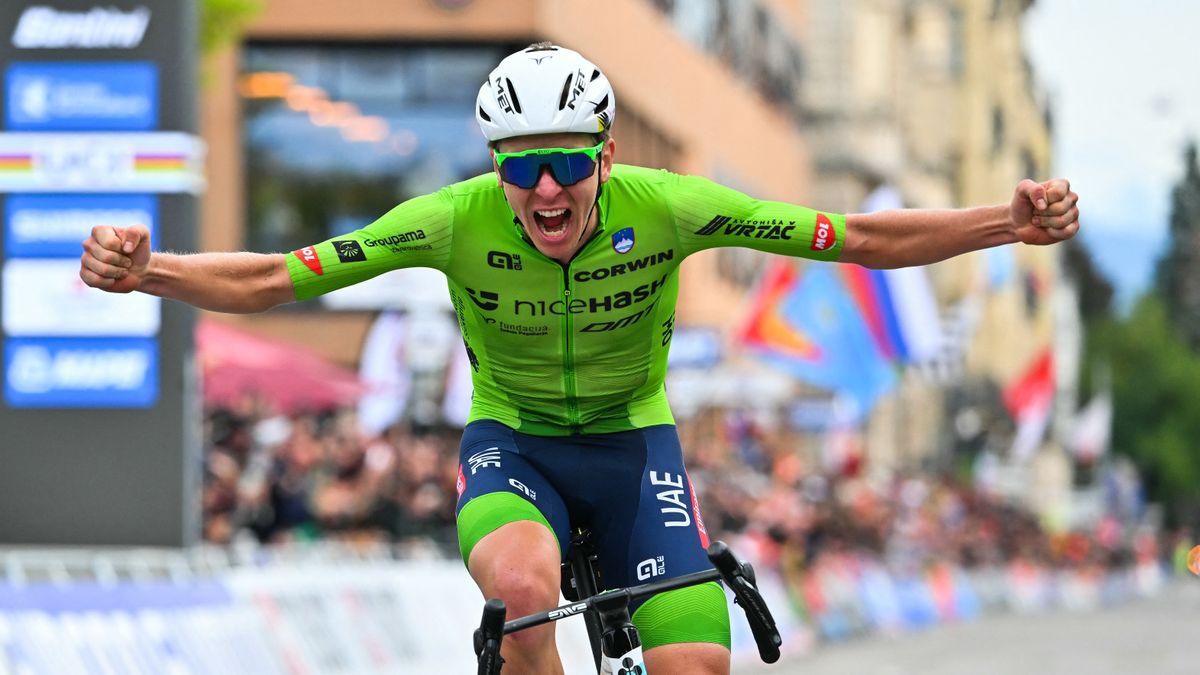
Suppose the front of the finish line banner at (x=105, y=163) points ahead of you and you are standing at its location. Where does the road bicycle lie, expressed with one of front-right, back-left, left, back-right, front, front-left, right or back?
front

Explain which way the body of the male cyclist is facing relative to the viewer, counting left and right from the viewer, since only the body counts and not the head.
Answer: facing the viewer

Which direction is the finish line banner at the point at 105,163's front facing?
toward the camera

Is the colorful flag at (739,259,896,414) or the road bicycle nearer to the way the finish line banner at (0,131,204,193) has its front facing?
the road bicycle

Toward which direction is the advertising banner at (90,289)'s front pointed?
toward the camera

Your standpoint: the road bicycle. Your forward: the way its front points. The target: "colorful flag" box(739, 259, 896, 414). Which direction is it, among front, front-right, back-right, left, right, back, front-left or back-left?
back

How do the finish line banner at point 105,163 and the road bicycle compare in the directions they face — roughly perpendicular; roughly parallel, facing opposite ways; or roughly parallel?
roughly parallel

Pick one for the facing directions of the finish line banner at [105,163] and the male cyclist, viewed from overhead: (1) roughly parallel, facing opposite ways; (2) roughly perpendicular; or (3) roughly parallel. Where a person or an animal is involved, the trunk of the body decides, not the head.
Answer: roughly parallel

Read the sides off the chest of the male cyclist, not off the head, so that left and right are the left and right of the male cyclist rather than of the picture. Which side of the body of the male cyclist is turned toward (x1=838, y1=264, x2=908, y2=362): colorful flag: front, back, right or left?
back

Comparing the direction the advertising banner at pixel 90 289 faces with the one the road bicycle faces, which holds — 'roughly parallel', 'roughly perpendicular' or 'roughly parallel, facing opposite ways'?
roughly parallel
